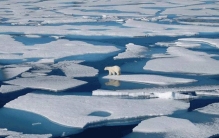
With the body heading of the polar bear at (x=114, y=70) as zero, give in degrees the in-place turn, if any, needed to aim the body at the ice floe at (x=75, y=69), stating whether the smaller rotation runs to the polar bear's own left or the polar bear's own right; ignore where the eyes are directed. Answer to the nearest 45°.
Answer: approximately 45° to the polar bear's own right

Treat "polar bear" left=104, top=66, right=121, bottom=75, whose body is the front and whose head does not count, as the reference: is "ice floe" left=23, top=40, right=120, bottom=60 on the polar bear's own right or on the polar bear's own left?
on the polar bear's own right

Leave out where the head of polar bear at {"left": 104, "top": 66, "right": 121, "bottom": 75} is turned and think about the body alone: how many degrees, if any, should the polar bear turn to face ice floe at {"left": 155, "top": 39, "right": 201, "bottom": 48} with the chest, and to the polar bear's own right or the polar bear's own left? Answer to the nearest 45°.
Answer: approximately 135° to the polar bear's own right

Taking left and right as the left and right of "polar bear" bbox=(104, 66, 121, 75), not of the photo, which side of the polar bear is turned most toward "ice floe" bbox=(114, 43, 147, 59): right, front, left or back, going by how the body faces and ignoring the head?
right

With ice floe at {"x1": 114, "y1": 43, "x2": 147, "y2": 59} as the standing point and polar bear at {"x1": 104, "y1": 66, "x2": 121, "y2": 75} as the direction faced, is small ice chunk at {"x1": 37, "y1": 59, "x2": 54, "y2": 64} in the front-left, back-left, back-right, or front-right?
front-right

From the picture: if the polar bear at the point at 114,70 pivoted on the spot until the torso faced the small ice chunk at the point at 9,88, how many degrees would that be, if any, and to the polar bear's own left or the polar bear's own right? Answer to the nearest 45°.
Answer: approximately 45° to the polar bear's own left

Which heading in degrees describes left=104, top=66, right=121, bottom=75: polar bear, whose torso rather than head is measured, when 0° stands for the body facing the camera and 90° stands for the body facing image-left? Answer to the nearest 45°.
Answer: approximately 90°

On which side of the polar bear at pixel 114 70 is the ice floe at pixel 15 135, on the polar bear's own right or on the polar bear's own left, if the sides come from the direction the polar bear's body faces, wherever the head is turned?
on the polar bear's own left

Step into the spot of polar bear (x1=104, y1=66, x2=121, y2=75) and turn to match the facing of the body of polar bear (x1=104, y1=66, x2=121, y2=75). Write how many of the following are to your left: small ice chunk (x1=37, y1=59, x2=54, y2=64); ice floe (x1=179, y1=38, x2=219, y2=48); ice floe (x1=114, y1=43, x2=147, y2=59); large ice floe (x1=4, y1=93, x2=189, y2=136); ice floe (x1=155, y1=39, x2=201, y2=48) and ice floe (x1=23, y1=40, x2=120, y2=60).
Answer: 1

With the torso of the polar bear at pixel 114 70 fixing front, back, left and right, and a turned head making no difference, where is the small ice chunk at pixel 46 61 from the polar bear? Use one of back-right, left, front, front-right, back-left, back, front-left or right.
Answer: front-right

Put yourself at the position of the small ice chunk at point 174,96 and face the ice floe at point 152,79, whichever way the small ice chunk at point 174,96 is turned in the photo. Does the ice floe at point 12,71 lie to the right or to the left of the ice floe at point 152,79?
left

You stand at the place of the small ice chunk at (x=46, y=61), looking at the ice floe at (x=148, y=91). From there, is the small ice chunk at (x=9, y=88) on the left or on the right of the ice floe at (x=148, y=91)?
right

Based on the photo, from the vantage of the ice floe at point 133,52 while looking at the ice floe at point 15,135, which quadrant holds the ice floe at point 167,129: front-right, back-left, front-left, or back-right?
front-left

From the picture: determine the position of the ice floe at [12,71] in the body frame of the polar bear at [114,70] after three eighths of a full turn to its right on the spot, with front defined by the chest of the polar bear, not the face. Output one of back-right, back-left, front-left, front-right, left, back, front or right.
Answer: back-left

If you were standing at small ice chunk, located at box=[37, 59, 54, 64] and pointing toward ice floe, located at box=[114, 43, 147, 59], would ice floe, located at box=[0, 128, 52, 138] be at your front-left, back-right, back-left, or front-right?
back-right

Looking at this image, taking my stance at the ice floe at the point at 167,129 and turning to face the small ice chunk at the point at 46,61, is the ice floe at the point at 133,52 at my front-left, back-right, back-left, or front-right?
front-right
